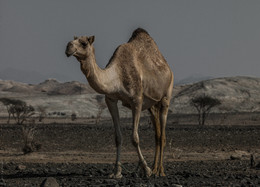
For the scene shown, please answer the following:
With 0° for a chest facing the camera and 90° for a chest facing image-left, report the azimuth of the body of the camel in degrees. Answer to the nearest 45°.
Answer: approximately 45°
